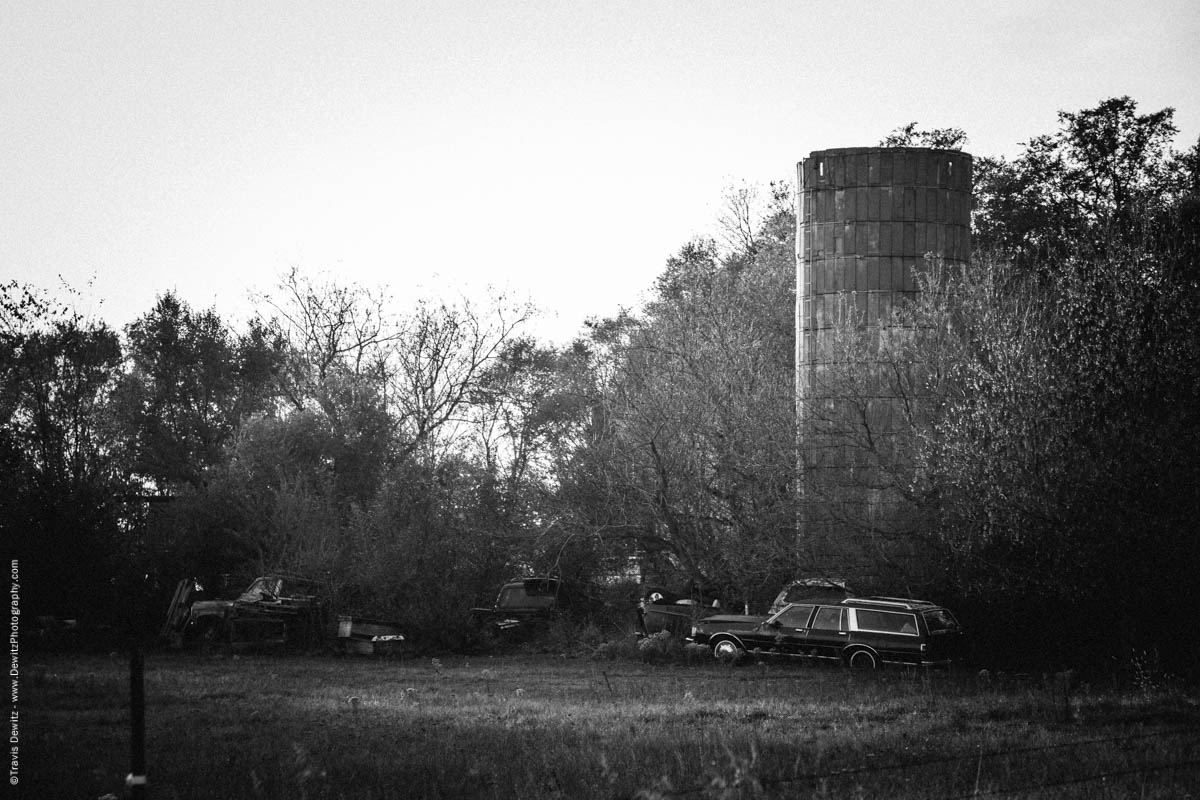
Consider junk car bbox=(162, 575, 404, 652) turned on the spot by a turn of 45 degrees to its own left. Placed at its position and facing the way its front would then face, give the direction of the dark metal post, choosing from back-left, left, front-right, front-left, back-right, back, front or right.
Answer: front-left

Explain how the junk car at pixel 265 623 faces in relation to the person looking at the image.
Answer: facing to the left of the viewer

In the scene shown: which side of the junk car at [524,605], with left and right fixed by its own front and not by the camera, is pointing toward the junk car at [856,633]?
left

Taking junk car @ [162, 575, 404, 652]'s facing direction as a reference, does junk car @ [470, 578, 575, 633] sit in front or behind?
behind

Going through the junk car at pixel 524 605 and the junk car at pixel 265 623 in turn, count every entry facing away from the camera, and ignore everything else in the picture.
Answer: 0

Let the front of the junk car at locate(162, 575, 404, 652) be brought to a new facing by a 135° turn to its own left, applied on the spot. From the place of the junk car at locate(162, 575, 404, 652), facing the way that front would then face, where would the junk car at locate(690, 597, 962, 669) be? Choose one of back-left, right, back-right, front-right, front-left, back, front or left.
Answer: front

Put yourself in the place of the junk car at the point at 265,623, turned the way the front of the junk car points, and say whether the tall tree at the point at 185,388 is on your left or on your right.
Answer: on your right

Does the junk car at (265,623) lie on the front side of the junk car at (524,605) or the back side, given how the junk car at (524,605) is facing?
on the front side

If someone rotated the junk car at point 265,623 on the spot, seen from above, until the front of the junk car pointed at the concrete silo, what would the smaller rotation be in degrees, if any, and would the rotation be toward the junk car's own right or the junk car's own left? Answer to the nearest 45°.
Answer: approximately 180°

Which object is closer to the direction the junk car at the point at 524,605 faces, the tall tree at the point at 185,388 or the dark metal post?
the dark metal post

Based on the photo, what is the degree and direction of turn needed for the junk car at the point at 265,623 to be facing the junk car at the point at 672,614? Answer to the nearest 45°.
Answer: approximately 180°

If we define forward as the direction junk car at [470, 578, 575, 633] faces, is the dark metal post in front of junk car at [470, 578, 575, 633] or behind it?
in front
